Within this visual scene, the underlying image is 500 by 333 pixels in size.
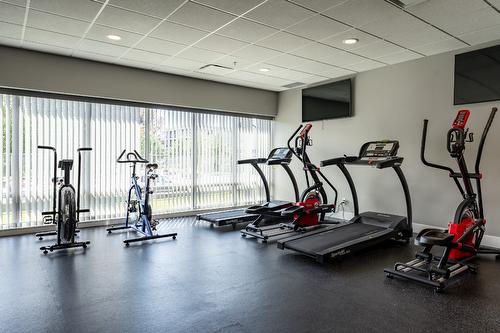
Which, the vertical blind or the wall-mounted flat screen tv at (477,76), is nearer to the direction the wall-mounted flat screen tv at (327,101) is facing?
the vertical blind

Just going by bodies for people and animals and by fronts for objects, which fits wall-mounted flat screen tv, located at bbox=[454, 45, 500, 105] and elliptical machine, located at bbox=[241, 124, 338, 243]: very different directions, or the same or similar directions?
very different directions

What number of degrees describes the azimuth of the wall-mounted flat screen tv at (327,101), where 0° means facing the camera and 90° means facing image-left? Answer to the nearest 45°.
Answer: approximately 45°

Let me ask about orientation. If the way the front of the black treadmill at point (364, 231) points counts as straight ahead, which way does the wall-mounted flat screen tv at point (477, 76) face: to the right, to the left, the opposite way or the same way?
the opposite way

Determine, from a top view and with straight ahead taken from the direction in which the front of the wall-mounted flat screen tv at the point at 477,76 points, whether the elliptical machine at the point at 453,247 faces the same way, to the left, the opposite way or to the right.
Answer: the opposite way

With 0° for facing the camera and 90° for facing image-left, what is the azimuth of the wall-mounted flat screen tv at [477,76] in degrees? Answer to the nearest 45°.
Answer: approximately 45°

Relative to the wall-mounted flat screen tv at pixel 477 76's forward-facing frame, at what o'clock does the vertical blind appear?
The vertical blind is roughly at 1 o'clock from the wall-mounted flat screen tv.

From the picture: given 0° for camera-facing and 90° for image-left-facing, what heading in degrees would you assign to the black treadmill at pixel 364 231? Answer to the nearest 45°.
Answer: approximately 225°

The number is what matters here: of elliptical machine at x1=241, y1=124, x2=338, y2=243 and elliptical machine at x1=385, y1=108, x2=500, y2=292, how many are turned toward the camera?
0

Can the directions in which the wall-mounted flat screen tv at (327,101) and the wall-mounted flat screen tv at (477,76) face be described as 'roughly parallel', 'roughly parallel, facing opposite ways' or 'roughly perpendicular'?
roughly parallel

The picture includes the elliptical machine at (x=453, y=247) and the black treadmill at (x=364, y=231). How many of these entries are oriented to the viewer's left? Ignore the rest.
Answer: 0

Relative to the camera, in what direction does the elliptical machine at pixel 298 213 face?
facing away from the viewer and to the right of the viewer

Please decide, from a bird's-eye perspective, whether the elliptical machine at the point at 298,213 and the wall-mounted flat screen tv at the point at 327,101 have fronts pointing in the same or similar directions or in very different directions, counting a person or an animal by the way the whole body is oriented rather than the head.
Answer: very different directions
